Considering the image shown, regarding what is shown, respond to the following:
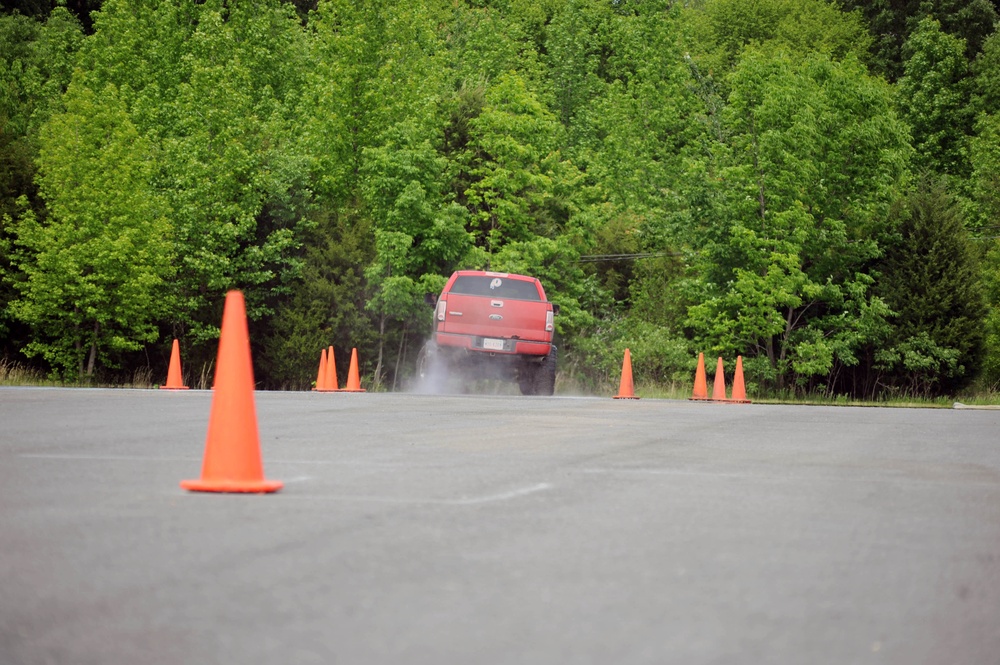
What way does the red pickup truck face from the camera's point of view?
away from the camera

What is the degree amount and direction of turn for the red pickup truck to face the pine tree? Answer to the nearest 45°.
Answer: approximately 45° to its right

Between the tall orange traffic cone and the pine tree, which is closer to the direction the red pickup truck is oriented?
the pine tree

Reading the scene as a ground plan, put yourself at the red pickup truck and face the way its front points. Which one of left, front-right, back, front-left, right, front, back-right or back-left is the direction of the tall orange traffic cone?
back

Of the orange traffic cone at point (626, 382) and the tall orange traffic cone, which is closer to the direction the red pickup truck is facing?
the orange traffic cone

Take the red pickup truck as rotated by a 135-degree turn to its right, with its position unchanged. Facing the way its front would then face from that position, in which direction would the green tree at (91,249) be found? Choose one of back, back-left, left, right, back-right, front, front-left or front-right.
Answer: back

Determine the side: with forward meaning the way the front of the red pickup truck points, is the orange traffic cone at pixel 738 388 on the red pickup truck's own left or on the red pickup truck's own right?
on the red pickup truck's own right
